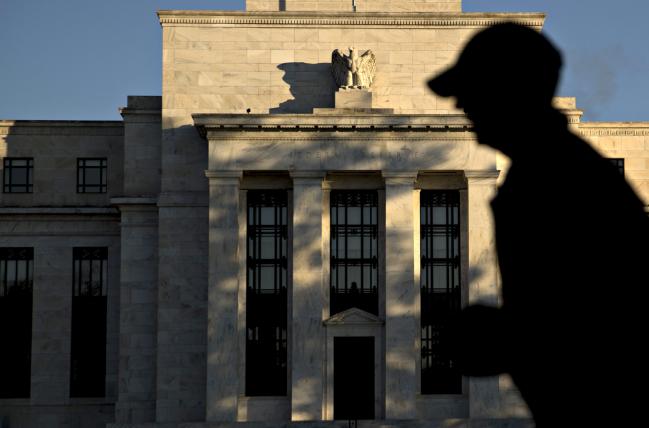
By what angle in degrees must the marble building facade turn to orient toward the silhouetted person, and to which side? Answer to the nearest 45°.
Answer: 0° — it already faces them

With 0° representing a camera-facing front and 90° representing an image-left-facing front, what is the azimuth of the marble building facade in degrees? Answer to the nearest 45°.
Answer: approximately 0°

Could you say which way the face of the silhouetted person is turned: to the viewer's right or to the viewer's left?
to the viewer's left

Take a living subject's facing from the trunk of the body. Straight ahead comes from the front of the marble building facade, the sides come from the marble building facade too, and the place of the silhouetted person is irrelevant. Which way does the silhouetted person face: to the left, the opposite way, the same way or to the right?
to the right

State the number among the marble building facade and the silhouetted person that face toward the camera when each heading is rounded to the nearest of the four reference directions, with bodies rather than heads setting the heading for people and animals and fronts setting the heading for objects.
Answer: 1

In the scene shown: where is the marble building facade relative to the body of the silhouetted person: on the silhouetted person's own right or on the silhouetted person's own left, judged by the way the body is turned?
on the silhouetted person's own right

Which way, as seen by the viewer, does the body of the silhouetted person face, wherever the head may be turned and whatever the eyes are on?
to the viewer's left
